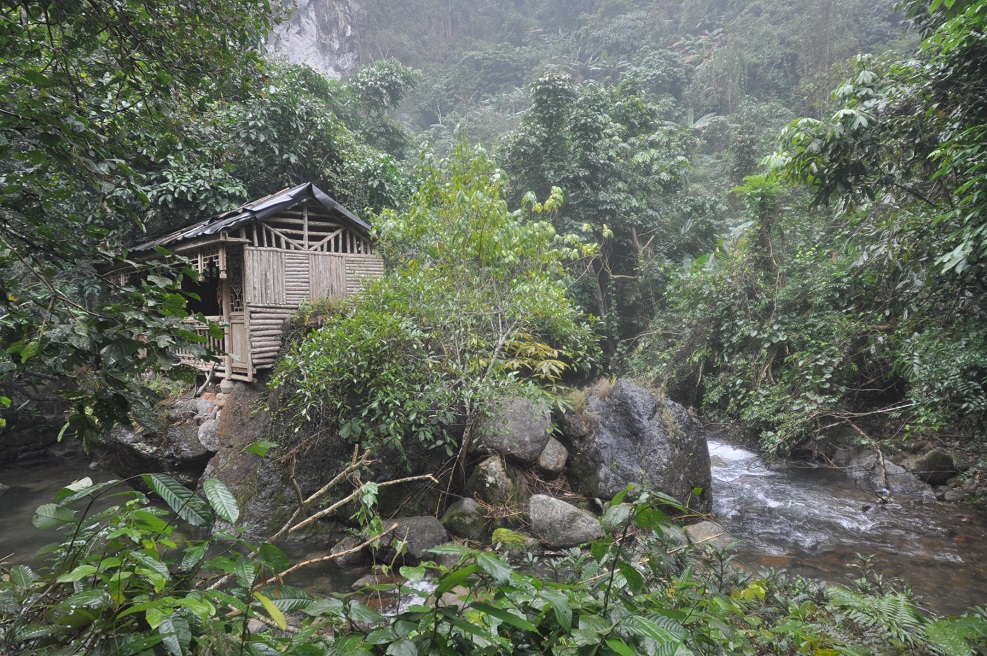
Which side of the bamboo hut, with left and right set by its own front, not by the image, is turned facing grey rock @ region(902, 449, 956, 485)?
back

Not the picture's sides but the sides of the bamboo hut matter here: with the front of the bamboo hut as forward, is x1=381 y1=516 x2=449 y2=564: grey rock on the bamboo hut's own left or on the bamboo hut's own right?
on the bamboo hut's own left

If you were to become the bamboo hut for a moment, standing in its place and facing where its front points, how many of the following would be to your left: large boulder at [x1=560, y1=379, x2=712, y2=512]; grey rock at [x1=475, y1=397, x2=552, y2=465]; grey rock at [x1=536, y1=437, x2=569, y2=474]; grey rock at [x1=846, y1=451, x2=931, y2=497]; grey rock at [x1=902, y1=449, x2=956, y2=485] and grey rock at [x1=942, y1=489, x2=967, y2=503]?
6

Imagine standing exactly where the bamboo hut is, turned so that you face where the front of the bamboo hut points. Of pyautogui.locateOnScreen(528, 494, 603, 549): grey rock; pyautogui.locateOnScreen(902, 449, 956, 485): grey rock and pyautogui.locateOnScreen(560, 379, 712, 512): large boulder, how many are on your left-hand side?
3

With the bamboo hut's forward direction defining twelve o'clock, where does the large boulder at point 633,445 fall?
The large boulder is roughly at 9 o'clock from the bamboo hut.

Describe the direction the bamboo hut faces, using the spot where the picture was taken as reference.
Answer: facing the viewer and to the left of the viewer

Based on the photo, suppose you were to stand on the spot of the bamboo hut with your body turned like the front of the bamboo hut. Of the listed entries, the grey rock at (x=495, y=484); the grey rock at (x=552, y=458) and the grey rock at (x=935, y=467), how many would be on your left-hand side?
3

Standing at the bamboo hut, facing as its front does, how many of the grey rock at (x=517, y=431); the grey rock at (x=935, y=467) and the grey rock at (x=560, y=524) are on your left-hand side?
3

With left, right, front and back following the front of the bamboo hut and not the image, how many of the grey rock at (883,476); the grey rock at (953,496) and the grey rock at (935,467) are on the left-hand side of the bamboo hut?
3

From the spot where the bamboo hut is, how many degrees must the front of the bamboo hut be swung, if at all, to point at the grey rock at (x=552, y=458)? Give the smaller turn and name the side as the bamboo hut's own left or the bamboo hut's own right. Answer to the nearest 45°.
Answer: approximately 90° to the bamboo hut's own left

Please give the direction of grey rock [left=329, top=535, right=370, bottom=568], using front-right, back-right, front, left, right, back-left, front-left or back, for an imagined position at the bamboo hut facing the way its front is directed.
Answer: front-left

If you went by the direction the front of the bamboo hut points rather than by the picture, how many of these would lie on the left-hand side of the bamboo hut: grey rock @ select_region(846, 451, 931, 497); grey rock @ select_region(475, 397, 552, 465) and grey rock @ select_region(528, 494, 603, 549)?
3

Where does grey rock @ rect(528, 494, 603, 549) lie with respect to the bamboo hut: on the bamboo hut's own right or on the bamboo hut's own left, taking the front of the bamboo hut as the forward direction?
on the bamboo hut's own left

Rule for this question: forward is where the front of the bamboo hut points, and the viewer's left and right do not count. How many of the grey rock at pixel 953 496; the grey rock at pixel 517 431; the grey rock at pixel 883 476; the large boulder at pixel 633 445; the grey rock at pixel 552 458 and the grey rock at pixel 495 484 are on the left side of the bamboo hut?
6

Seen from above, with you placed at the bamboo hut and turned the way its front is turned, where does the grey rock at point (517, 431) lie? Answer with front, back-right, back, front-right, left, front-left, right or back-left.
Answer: left

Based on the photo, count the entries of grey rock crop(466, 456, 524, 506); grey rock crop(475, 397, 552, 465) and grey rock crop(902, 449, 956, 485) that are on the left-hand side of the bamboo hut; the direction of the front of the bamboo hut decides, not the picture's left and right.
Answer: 3
